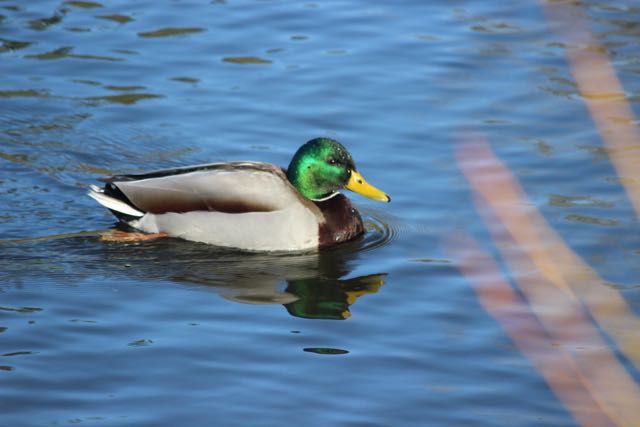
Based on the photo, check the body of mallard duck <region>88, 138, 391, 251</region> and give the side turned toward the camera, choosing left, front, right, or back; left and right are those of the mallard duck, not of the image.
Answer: right
